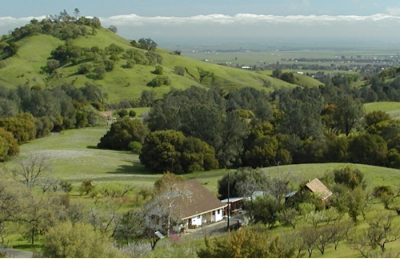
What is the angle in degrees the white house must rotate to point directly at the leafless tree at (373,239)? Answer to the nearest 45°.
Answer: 0° — it already faces it

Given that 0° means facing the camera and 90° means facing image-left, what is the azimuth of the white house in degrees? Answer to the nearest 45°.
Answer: approximately 315°

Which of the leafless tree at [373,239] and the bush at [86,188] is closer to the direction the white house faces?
the leafless tree

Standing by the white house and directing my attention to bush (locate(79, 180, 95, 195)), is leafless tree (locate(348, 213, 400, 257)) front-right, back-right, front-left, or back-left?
back-left
